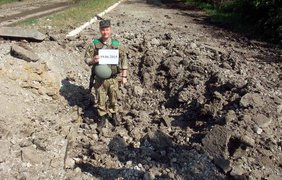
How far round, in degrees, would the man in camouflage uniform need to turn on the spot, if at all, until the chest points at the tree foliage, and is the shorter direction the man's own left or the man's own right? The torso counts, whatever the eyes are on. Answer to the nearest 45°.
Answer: approximately 135° to the man's own left

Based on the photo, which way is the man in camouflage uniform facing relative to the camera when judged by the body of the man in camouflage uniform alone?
toward the camera
